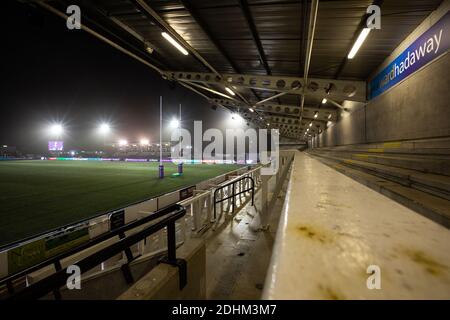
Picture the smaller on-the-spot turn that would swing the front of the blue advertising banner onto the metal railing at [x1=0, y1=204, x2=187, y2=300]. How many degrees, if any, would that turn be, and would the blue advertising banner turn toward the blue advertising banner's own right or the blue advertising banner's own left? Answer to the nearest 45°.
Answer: approximately 45° to the blue advertising banner's own left
